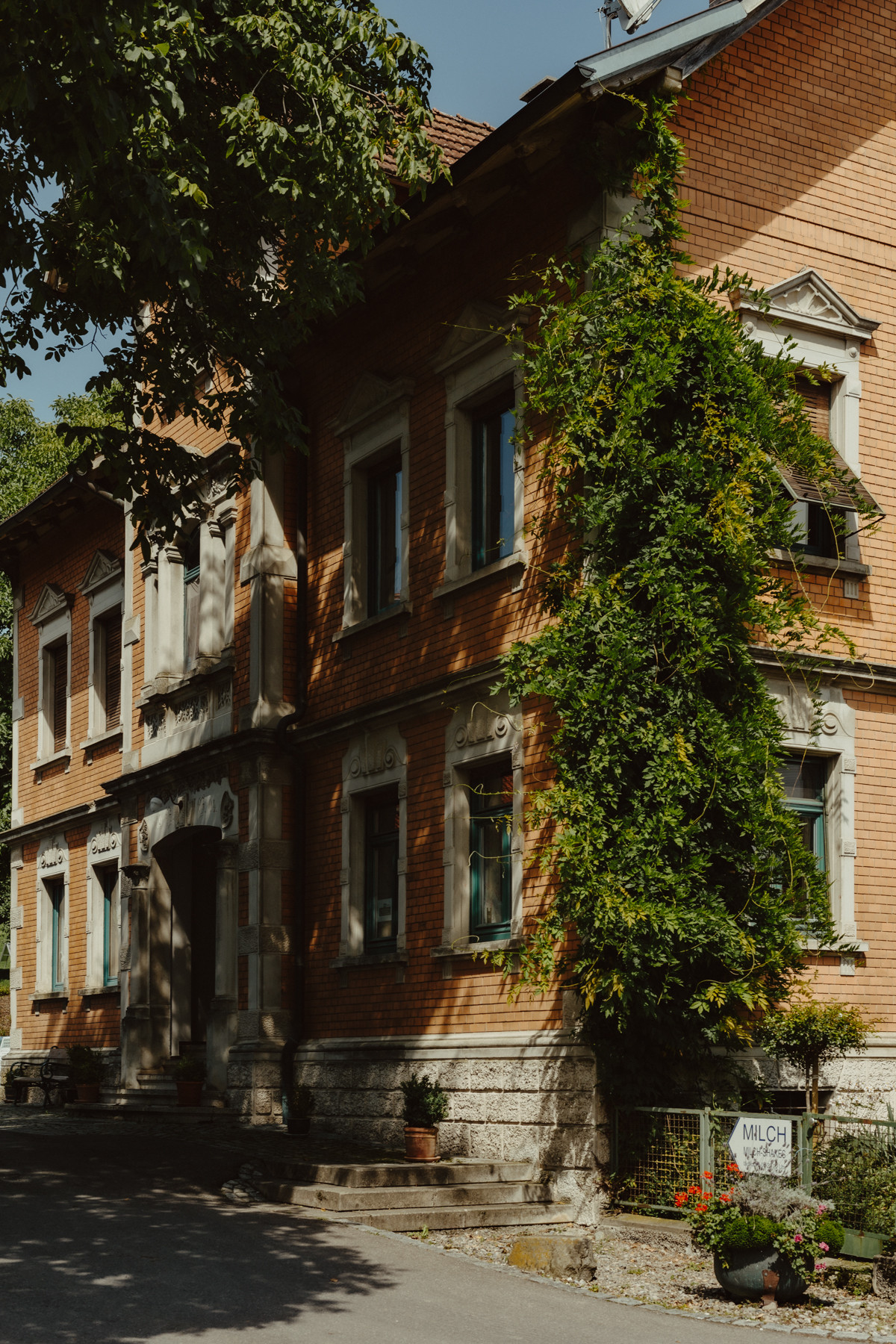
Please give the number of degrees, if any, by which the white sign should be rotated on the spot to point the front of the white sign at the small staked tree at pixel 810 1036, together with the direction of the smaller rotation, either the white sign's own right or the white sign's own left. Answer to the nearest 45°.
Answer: approximately 180°

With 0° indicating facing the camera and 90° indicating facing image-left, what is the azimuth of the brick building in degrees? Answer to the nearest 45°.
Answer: approximately 45°

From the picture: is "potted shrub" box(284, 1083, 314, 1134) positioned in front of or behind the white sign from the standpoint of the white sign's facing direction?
behind

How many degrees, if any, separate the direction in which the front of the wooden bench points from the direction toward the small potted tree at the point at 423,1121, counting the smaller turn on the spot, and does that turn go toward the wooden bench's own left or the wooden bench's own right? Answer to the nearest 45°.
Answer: approximately 45° to the wooden bench's own left

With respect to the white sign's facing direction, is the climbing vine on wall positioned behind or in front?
behind

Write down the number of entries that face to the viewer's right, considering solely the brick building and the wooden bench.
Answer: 0

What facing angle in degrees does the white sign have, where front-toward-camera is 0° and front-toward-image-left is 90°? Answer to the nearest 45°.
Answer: approximately 0°

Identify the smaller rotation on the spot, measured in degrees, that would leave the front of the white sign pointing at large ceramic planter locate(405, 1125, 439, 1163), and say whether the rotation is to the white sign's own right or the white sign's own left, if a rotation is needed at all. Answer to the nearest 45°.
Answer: approximately 135° to the white sign's own right

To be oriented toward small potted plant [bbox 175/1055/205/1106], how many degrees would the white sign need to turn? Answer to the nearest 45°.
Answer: approximately 135° to its right

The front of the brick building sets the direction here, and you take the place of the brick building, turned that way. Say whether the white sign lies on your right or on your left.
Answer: on your left

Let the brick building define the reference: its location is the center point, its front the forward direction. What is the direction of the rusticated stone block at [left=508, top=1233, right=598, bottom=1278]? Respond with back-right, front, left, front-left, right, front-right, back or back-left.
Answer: front-left
